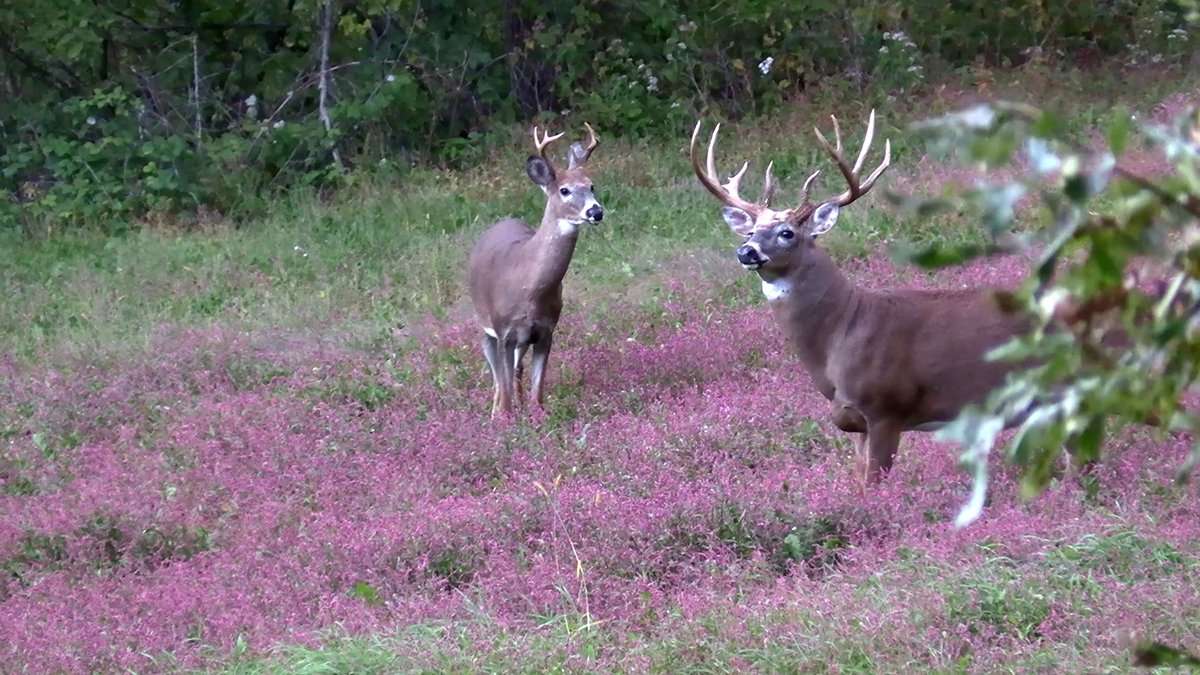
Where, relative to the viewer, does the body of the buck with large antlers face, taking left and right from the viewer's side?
facing to the left of the viewer

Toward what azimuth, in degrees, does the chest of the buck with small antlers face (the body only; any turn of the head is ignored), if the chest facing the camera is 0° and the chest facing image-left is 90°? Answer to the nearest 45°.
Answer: approximately 315°

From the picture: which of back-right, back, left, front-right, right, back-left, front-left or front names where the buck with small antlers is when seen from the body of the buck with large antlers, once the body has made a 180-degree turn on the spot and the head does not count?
back-left
